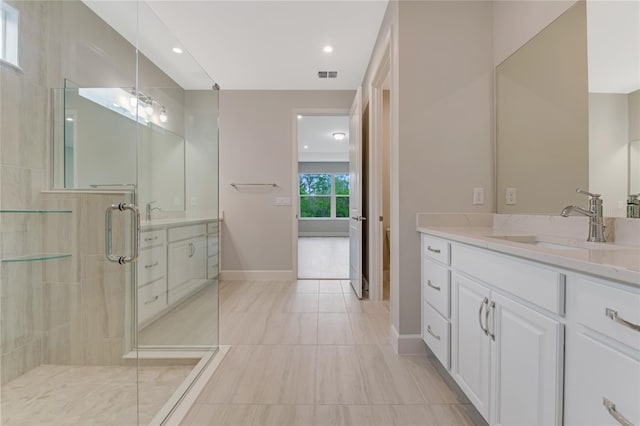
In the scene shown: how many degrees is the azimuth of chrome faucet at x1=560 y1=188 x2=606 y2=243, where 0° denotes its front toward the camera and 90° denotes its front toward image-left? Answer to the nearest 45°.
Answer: approximately 45°

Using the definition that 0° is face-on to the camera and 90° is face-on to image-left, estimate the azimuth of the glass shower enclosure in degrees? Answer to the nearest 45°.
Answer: approximately 315°

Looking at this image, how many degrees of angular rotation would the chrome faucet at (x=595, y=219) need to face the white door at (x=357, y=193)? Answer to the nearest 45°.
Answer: approximately 90° to its right

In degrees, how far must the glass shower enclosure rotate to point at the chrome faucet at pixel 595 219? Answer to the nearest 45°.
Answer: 0° — it already faces it

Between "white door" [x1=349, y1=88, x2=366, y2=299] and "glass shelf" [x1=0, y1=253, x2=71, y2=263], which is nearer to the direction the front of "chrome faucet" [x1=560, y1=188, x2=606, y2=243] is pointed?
the glass shelf

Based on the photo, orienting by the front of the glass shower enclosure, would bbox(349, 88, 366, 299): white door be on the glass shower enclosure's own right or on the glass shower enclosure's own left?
on the glass shower enclosure's own left

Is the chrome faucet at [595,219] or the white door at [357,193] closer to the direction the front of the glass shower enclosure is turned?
the chrome faucet
